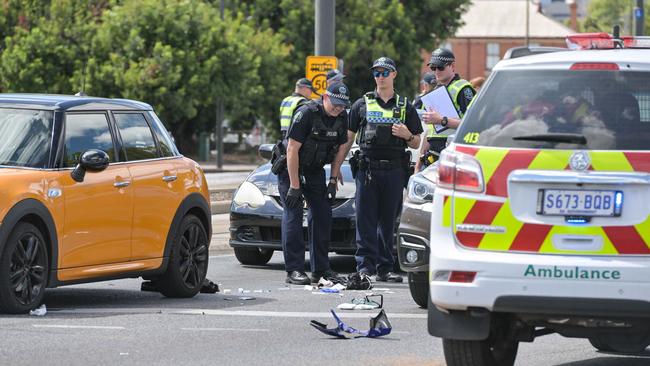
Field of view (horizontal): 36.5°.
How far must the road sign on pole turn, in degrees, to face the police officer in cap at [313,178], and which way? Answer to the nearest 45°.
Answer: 0° — it already faces them

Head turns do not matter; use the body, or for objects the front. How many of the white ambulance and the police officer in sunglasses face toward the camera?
1

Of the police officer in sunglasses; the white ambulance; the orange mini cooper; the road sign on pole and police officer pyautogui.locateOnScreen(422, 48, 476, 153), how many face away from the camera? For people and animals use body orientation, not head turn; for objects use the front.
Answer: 1

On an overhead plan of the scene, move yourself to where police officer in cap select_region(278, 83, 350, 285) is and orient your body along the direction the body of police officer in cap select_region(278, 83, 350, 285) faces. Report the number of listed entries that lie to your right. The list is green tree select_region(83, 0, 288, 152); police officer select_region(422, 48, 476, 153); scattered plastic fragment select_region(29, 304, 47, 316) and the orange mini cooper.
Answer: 2

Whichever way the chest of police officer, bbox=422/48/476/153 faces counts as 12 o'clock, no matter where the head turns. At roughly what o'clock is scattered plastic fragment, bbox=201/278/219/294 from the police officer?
The scattered plastic fragment is roughly at 1 o'clock from the police officer.

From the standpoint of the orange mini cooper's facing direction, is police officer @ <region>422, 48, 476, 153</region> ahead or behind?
behind

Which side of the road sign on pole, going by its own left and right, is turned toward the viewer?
front

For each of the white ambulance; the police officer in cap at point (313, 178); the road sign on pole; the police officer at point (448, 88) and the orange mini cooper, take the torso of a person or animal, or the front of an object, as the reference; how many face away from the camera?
1

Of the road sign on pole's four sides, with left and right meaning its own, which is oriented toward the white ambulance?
front

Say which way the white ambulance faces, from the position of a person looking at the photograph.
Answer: facing away from the viewer

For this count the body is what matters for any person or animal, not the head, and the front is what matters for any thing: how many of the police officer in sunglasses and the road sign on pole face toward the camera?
2

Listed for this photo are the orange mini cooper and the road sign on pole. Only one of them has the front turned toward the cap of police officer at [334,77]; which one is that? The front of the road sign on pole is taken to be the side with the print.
the road sign on pole

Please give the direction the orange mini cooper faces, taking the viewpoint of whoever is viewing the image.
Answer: facing the viewer and to the left of the viewer

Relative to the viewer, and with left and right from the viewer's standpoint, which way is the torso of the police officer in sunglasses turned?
facing the viewer
